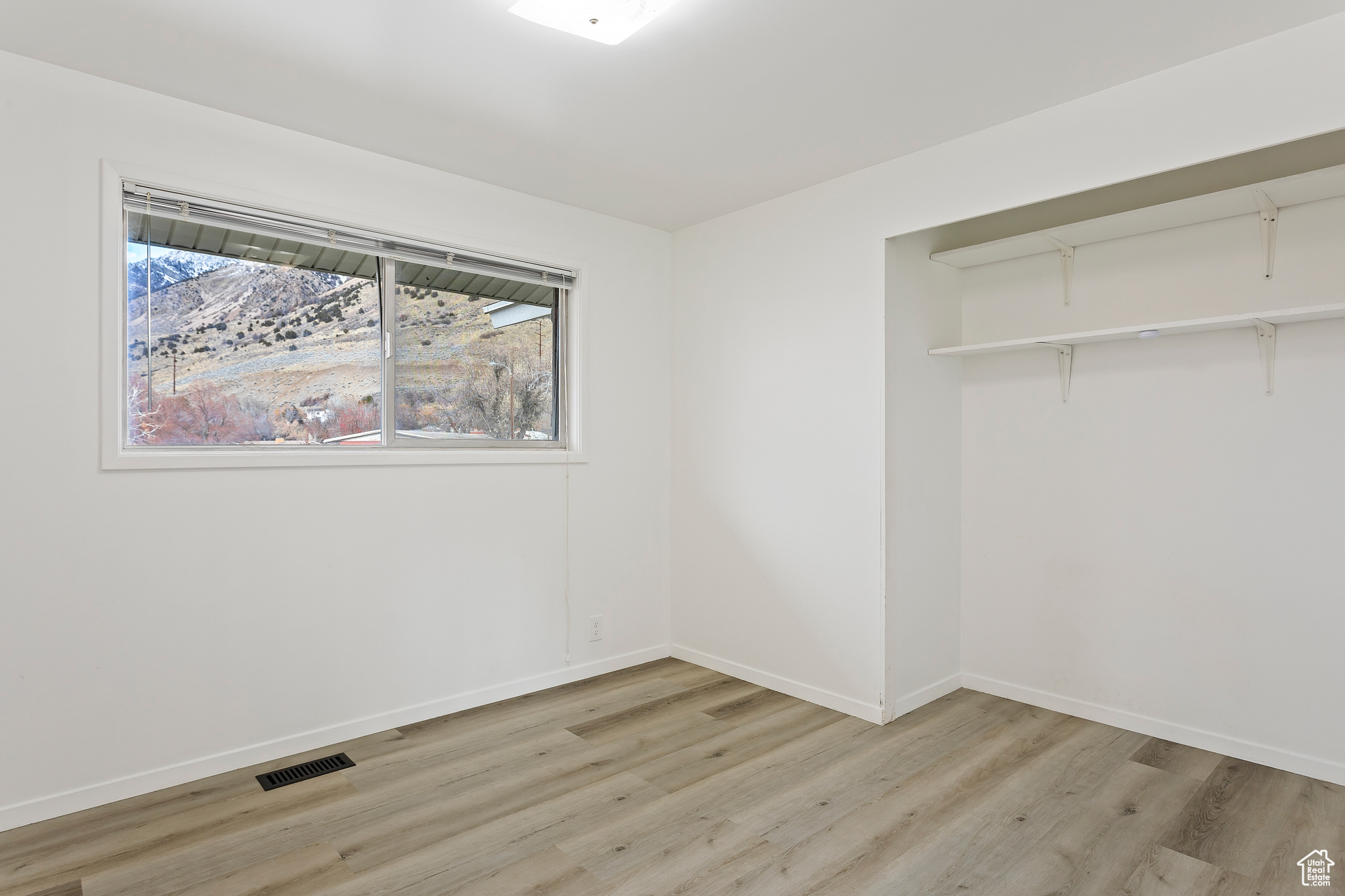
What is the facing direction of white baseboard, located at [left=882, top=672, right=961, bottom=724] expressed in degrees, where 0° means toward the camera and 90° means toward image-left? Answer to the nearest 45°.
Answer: approximately 315°

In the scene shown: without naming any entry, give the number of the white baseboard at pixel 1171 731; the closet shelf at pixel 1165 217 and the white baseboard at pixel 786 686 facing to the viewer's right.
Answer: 0

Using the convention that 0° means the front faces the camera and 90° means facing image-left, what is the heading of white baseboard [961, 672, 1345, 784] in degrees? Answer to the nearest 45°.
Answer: approximately 45°

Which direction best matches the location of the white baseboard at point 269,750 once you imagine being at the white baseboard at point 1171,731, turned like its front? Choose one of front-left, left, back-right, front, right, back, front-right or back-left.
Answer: front

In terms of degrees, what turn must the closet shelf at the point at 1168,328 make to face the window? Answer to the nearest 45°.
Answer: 0° — it already faces it

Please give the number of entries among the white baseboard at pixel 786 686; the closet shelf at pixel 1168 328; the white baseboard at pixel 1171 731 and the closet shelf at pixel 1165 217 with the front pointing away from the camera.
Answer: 0

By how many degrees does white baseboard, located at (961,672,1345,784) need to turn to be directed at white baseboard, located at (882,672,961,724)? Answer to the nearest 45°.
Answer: approximately 45° to its right

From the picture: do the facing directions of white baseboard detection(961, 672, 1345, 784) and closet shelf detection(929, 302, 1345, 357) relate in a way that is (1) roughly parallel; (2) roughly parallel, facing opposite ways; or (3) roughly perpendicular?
roughly parallel

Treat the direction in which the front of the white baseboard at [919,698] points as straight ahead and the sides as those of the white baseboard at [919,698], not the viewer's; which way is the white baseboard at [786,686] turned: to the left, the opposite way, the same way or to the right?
to the right

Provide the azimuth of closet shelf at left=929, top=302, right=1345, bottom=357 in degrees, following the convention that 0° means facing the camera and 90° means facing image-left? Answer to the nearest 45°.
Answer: approximately 45°

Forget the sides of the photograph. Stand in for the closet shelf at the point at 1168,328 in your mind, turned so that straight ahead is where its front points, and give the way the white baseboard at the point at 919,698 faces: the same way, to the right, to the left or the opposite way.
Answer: to the left

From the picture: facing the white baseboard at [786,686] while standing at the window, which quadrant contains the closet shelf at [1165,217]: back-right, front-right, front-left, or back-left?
front-right

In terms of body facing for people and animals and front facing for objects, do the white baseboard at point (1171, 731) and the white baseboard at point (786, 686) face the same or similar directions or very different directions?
same or similar directions

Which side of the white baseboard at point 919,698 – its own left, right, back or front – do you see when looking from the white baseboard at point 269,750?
right
